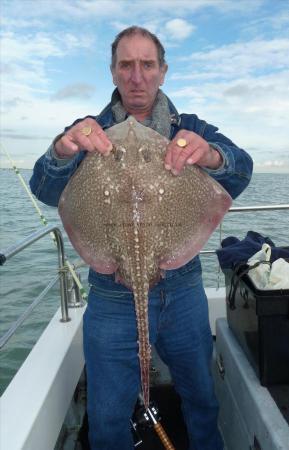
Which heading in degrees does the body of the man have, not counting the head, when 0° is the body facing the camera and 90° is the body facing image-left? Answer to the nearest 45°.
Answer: approximately 0°

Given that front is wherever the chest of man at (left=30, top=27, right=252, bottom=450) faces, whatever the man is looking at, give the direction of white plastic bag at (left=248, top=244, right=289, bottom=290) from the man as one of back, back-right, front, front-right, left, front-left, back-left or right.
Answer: left

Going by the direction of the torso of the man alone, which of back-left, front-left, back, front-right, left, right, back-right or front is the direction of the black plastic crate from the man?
left

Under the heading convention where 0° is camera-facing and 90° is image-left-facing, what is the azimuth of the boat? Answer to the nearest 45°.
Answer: approximately 0°
